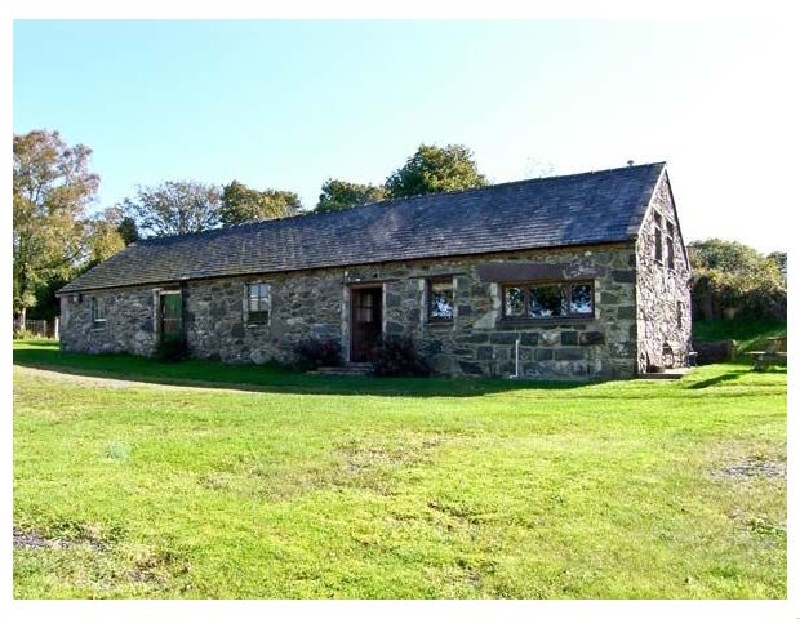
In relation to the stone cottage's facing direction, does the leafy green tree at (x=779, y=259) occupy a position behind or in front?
behind

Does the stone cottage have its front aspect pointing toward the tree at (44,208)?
no

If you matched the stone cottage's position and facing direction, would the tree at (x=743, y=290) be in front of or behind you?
behind

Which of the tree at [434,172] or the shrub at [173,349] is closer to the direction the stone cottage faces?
the shrub

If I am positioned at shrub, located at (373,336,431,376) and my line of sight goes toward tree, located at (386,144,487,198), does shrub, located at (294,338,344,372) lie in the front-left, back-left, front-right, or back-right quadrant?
front-left

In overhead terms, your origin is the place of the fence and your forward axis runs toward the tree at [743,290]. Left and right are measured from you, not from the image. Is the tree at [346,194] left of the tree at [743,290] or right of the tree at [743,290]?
left

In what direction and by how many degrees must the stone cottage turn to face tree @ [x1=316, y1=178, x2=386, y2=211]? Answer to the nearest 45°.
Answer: approximately 135° to its right

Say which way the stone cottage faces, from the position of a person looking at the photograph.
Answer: facing the viewer and to the left of the viewer

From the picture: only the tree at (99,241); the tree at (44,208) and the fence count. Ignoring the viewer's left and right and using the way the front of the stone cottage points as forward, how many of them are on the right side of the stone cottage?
3

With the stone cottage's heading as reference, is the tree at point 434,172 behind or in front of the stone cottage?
behind

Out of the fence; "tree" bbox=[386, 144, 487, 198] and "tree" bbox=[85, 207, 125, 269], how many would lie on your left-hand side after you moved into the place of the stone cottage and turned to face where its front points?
0

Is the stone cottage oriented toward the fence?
no

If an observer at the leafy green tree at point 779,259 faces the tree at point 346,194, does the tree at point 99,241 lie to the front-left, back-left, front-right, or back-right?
front-left

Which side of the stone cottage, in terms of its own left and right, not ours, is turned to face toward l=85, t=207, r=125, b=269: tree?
right
